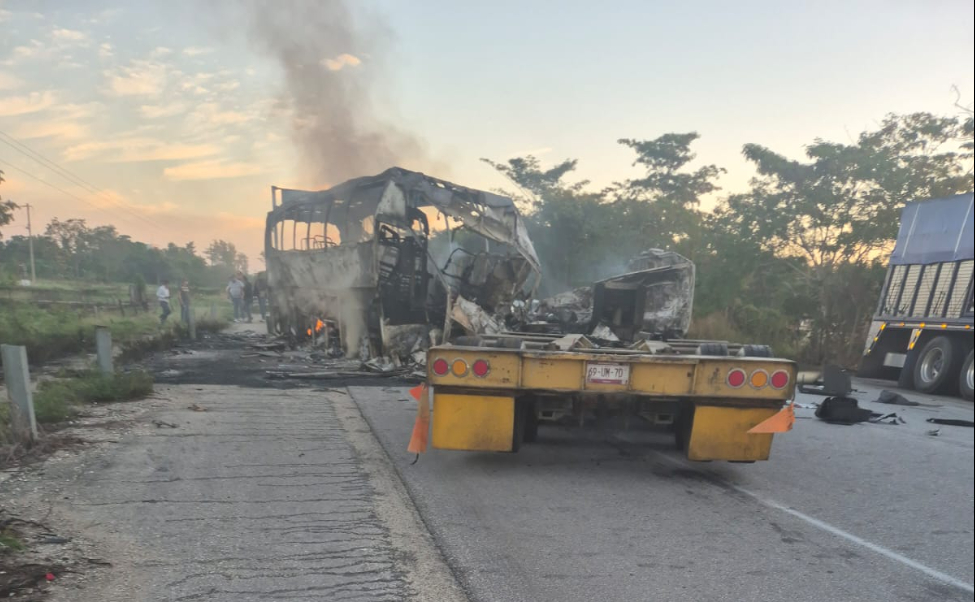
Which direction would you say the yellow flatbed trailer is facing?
away from the camera
